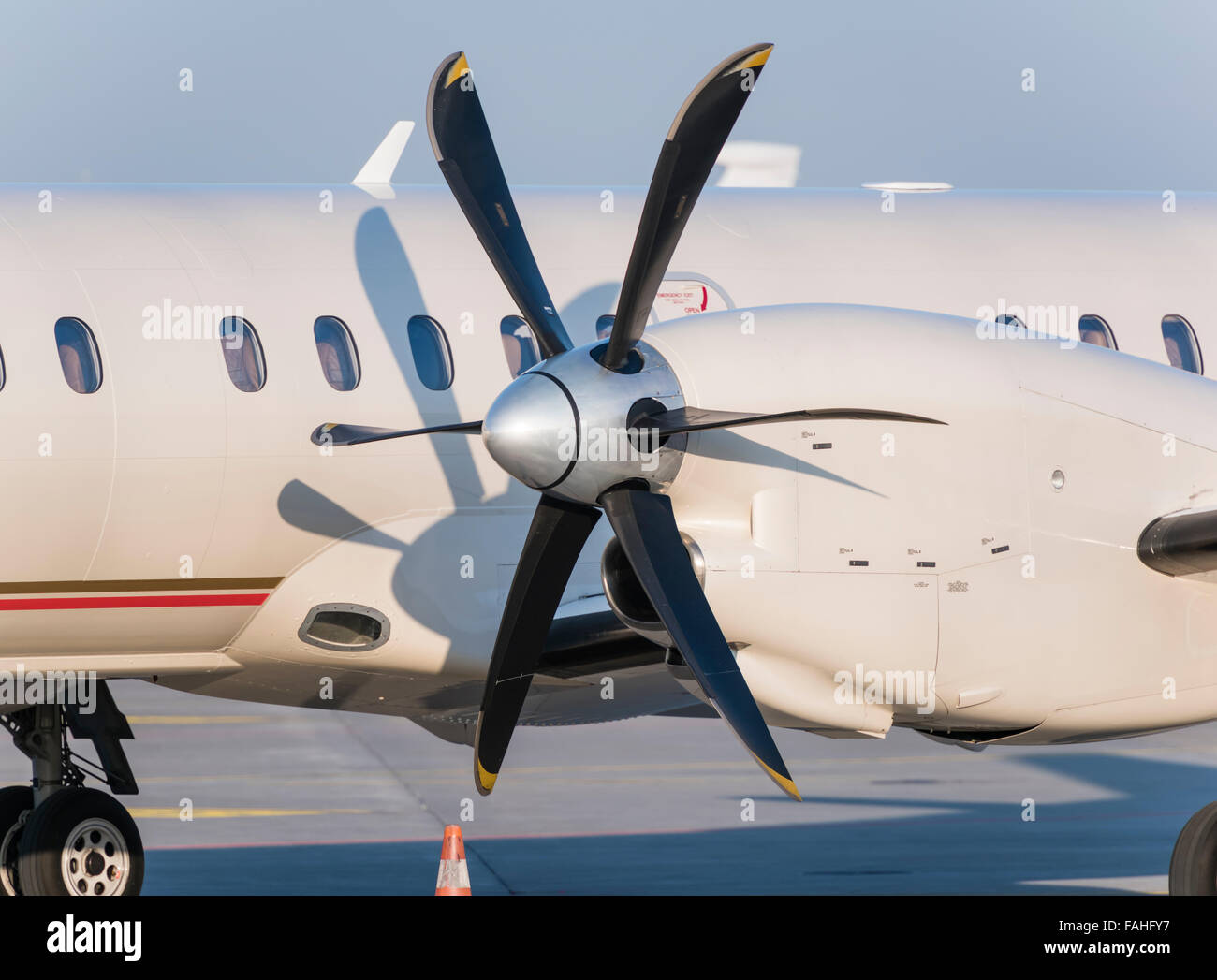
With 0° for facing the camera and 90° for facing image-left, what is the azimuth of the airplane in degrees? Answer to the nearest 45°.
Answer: approximately 45°
